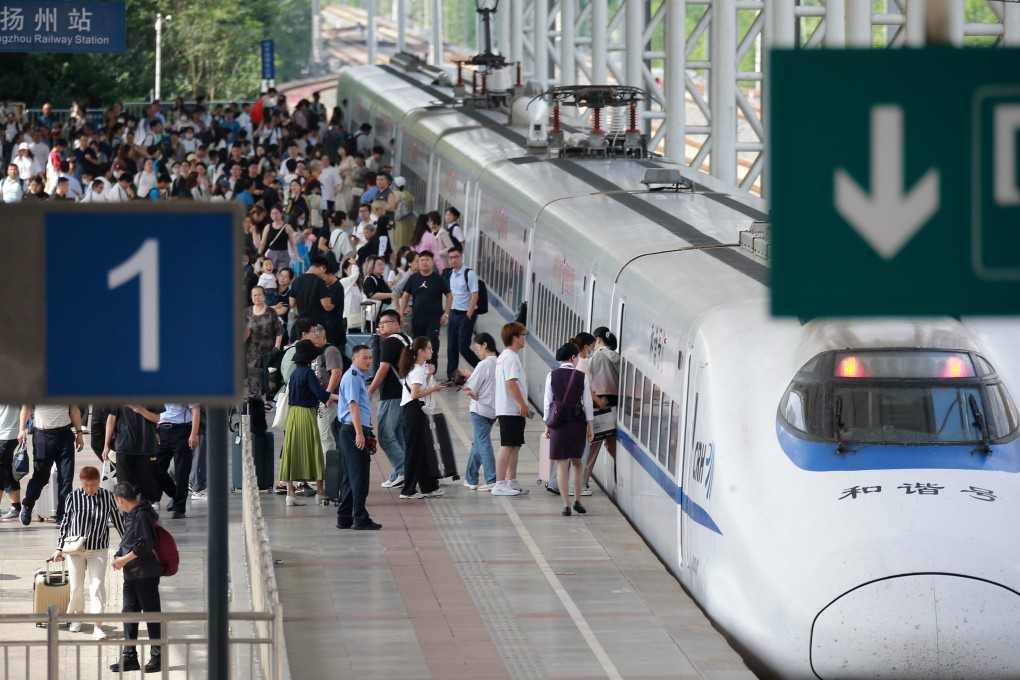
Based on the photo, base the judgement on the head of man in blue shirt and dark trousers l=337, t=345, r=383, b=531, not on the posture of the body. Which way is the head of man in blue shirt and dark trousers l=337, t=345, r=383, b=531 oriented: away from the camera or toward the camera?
toward the camera

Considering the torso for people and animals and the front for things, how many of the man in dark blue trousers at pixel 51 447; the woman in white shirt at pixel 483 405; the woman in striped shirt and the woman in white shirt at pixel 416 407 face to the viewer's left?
1

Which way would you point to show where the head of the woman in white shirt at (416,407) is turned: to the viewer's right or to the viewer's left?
to the viewer's right

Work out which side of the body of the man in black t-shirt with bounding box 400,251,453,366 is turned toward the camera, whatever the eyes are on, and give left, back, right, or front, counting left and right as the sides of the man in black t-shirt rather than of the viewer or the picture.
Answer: front

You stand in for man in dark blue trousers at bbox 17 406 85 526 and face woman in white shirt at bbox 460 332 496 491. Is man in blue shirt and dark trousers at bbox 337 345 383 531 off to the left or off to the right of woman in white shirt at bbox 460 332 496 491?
right

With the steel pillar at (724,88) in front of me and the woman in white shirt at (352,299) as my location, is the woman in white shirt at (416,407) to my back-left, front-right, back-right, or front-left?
back-right

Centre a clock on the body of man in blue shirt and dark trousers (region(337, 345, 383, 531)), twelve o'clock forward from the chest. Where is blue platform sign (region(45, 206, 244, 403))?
The blue platform sign is roughly at 3 o'clock from the man in blue shirt and dark trousers.

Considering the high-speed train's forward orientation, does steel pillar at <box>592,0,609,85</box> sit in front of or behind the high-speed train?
behind
